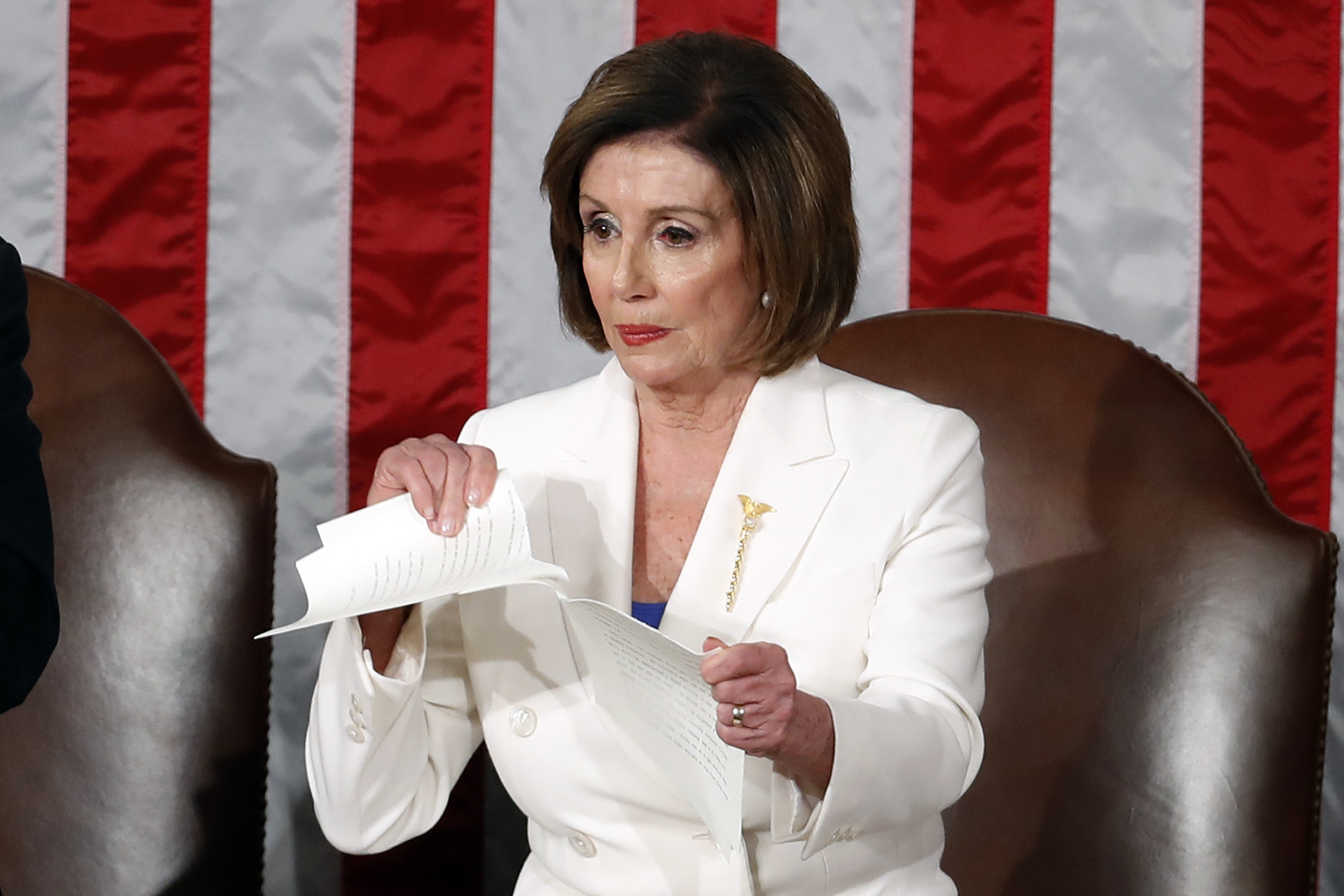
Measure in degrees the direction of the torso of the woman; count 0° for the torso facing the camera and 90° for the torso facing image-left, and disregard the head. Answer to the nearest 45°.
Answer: approximately 45°

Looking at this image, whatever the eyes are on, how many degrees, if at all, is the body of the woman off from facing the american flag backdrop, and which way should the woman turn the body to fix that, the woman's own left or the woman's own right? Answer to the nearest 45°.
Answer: approximately 135° to the woman's own right
